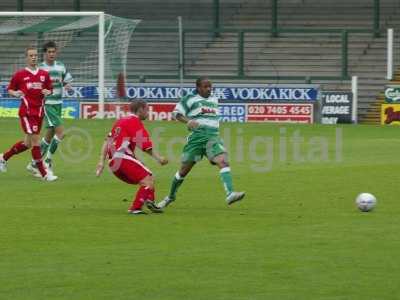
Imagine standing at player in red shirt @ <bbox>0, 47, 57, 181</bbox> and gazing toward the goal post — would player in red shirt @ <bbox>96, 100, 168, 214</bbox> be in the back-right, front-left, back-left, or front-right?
back-right

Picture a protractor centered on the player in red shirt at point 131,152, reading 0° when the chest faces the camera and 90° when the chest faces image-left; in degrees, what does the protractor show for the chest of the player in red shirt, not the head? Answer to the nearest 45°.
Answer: approximately 225°

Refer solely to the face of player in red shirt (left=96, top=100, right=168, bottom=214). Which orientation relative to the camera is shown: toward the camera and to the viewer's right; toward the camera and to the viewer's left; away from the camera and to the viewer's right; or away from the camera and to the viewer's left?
away from the camera and to the viewer's right

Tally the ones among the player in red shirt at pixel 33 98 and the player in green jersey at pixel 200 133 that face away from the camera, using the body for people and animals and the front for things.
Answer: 0

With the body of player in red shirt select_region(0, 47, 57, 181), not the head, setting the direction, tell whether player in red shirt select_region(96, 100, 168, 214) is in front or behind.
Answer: in front

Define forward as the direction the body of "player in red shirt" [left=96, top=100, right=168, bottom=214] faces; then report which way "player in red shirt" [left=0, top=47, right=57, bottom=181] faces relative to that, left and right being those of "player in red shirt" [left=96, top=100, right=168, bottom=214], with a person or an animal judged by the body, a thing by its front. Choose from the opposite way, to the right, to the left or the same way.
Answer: to the right

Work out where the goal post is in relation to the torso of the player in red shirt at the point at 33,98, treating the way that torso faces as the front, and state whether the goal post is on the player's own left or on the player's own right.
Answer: on the player's own left

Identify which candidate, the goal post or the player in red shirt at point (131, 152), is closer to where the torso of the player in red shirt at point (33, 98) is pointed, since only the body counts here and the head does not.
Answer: the player in red shirt
